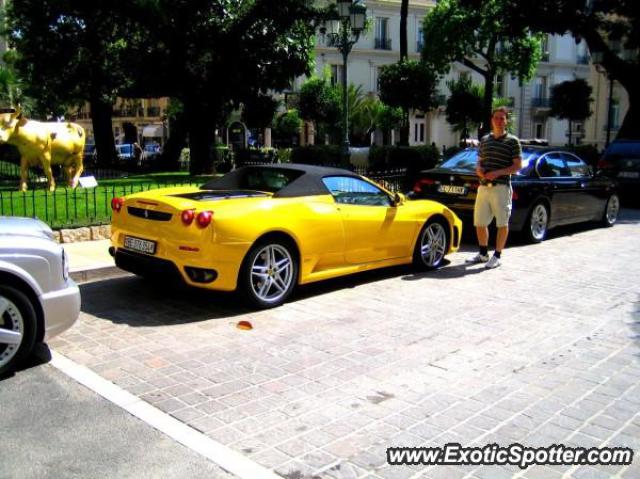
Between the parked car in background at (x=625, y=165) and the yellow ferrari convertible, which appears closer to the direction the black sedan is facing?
the parked car in background

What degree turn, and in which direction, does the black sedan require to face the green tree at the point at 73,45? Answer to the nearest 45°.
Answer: approximately 90° to its left

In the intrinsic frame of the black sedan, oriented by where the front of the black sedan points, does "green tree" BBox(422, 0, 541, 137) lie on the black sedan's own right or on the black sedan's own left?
on the black sedan's own left

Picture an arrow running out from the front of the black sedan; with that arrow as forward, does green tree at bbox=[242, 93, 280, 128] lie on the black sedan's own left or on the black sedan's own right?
on the black sedan's own left

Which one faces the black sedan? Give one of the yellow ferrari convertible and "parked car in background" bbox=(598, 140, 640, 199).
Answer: the yellow ferrari convertible

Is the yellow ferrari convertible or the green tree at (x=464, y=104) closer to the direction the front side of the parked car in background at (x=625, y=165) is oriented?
the green tree

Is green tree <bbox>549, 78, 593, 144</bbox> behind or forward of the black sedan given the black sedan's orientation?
forward

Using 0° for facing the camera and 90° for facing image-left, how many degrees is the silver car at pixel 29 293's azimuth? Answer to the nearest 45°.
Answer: approximately 270°

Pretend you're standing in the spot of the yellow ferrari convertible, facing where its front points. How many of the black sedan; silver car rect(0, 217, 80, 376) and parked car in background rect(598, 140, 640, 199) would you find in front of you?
2

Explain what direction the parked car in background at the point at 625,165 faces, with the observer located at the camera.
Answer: facing away from the viewer and to the right of the viewer

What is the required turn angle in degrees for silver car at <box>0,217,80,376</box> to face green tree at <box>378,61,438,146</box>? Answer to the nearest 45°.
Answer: approximately 45° to its left
